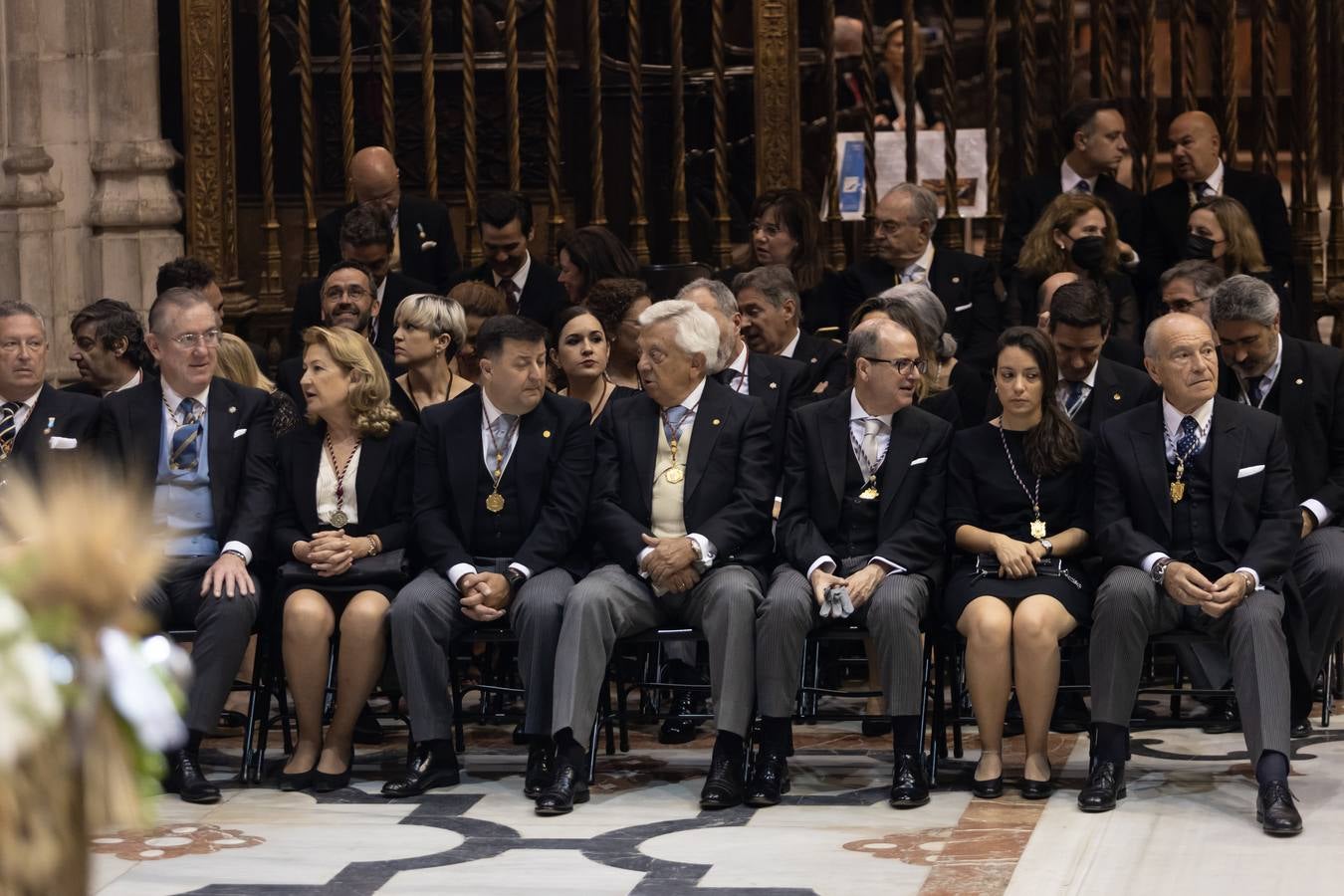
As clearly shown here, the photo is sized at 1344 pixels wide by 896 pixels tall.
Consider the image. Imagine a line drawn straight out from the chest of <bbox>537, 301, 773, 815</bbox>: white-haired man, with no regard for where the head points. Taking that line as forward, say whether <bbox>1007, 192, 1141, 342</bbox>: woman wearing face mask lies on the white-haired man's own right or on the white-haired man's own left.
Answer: on the white-haired man's own left

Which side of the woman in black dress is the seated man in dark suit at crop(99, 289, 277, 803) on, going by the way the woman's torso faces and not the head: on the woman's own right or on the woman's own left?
on the woman's own right

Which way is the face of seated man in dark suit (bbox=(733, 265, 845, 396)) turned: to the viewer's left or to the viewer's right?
to the viewer's left

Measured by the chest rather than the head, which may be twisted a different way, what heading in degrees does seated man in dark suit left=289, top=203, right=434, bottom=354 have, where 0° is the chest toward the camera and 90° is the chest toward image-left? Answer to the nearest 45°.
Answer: approximately 0°

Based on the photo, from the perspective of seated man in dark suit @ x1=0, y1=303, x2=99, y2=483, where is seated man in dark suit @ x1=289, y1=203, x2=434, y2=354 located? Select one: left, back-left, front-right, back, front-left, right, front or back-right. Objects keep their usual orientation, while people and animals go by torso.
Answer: back

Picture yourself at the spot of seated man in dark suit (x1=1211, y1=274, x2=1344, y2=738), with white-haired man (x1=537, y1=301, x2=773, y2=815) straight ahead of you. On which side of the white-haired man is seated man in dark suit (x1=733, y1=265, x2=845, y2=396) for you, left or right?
right

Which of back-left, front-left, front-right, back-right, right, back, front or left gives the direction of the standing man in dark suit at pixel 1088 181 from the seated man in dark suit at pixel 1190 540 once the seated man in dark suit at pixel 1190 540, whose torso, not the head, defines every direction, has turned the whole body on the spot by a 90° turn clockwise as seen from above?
right

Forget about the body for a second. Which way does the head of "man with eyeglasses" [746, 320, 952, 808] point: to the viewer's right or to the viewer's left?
to the viewer's right

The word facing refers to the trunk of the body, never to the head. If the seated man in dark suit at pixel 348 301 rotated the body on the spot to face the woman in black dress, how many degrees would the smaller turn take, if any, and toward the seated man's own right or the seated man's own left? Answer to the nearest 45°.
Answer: approximately 45° to the seated man's own left

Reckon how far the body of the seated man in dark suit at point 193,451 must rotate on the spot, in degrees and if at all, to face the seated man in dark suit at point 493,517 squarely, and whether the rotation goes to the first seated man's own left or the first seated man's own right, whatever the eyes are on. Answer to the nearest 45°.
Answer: approximately 90° to the first seated man's own left

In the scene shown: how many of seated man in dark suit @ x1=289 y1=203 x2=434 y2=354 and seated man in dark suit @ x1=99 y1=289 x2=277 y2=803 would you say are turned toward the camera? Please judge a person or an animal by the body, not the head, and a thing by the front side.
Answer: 2

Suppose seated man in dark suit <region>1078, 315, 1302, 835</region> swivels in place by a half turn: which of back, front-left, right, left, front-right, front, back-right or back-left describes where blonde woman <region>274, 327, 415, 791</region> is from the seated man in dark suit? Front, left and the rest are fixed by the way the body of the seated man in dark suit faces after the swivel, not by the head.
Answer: left
